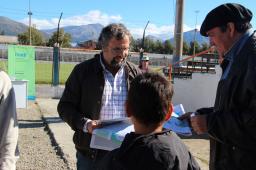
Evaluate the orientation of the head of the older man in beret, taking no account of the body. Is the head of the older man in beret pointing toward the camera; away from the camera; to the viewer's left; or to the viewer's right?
to the viewer's left

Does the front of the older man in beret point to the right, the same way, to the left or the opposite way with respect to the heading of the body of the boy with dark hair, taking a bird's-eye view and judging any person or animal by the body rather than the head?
to the left

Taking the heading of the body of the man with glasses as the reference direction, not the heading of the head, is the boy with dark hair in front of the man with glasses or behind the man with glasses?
in front

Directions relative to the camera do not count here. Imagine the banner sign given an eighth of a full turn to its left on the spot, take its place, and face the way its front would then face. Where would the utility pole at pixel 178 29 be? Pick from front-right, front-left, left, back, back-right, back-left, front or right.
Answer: front-left

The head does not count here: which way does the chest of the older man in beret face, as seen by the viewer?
to the viewer's left

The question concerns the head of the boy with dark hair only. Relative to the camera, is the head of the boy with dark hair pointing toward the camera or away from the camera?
away from the camera

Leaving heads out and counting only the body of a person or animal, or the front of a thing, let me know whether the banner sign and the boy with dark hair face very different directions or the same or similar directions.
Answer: very different directions

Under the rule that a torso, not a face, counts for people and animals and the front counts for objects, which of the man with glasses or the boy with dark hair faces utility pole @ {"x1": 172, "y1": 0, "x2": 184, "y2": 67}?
the boy with dark hair

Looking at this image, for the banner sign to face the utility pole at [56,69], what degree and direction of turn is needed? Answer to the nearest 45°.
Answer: approximately 135° to its left

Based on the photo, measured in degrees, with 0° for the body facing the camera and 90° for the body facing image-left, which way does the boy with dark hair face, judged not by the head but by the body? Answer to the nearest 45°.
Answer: approximately 180°

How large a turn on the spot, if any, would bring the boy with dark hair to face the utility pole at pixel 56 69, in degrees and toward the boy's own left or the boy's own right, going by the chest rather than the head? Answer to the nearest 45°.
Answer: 0° — they already face it

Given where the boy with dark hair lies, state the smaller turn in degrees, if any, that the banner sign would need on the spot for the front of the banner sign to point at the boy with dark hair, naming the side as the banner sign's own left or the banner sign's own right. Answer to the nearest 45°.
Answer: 0° — it already faces them
